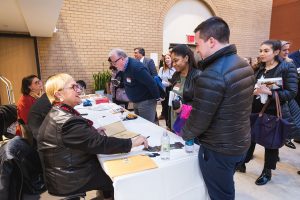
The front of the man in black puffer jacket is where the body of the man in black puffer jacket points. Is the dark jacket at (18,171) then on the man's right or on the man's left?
on the man's left

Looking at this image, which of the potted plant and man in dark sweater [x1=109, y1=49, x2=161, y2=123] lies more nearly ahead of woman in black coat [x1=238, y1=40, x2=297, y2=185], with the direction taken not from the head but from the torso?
the man in dark sweater

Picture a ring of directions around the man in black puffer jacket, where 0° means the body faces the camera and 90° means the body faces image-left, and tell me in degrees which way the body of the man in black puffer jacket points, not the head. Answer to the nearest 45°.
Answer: approximately 135°

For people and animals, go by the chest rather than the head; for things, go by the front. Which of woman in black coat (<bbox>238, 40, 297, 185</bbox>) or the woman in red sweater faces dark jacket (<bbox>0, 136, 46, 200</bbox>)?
the woman in black coat

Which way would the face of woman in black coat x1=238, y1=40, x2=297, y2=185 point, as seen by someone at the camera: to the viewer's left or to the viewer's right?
to the viewer's left

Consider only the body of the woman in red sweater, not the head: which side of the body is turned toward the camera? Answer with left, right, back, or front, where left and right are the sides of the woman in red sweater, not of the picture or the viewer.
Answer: right

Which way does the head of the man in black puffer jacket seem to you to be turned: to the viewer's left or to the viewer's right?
to the viewer's left

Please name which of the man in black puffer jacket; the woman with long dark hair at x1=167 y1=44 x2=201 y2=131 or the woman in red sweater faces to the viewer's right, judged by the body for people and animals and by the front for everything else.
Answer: the woman in red sweater

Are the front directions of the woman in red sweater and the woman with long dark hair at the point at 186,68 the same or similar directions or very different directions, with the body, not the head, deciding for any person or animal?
very different directions

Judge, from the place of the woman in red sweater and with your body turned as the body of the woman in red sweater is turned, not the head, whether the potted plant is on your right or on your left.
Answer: on your left
